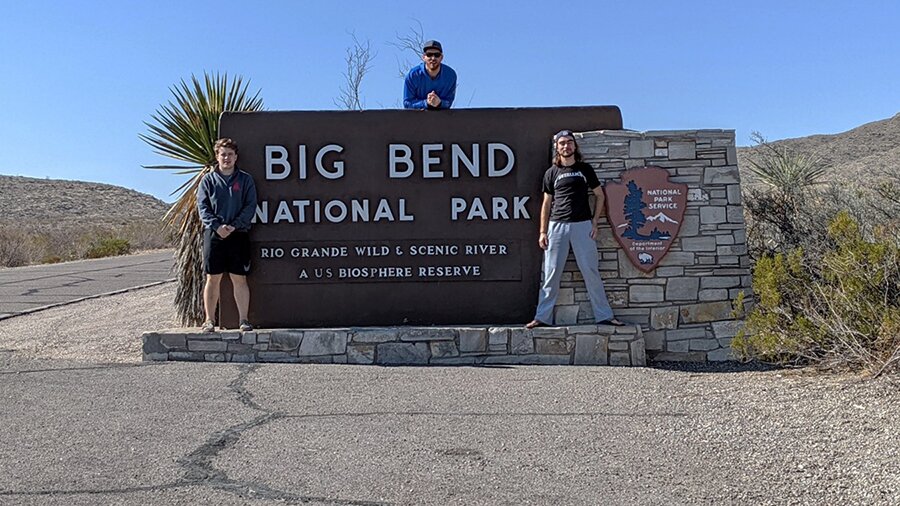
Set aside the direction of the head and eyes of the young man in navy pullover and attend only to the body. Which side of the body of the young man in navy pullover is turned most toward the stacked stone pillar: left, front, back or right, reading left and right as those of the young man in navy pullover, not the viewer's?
left

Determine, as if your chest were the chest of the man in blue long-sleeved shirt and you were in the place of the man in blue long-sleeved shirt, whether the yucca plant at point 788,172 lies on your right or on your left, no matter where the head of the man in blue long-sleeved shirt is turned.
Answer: on your left

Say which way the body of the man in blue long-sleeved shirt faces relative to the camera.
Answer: toward the camera

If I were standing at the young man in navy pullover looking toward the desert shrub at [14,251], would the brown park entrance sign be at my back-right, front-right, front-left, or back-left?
back-right

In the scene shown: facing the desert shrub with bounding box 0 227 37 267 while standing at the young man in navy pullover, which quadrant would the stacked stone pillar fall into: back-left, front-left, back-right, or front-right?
back-right

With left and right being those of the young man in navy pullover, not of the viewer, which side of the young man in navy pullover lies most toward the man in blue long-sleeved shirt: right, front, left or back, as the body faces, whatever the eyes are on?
left

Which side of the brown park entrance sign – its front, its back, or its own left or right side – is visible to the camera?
front
